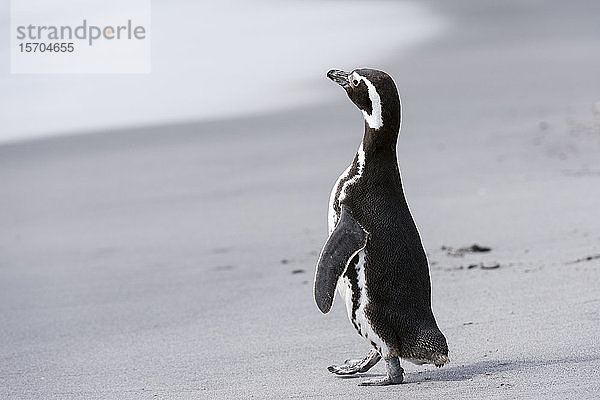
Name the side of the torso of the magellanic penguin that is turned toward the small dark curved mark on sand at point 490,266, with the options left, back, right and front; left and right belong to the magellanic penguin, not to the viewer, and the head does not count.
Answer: right

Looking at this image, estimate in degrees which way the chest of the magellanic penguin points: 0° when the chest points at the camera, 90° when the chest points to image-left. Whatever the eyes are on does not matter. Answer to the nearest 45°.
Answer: approximately 90°

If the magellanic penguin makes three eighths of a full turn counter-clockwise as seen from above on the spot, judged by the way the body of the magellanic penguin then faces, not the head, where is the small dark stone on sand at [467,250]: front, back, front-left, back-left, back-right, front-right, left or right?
back-left
